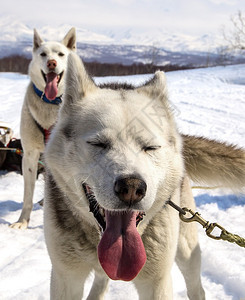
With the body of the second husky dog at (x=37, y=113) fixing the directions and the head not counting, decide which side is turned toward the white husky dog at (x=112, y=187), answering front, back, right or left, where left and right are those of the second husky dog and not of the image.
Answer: front

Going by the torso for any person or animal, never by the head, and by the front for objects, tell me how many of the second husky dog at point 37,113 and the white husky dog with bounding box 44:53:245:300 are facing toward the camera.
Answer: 2

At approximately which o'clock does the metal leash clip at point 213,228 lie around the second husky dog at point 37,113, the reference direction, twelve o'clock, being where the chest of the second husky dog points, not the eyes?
The metal leash clip is roughly at 11 o'clock from the second husky dog.

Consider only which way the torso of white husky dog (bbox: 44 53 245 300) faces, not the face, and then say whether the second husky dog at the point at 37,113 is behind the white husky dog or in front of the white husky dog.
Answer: behind

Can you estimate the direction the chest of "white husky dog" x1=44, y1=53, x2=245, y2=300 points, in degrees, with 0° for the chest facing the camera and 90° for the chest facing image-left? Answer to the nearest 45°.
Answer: approximately 0°
